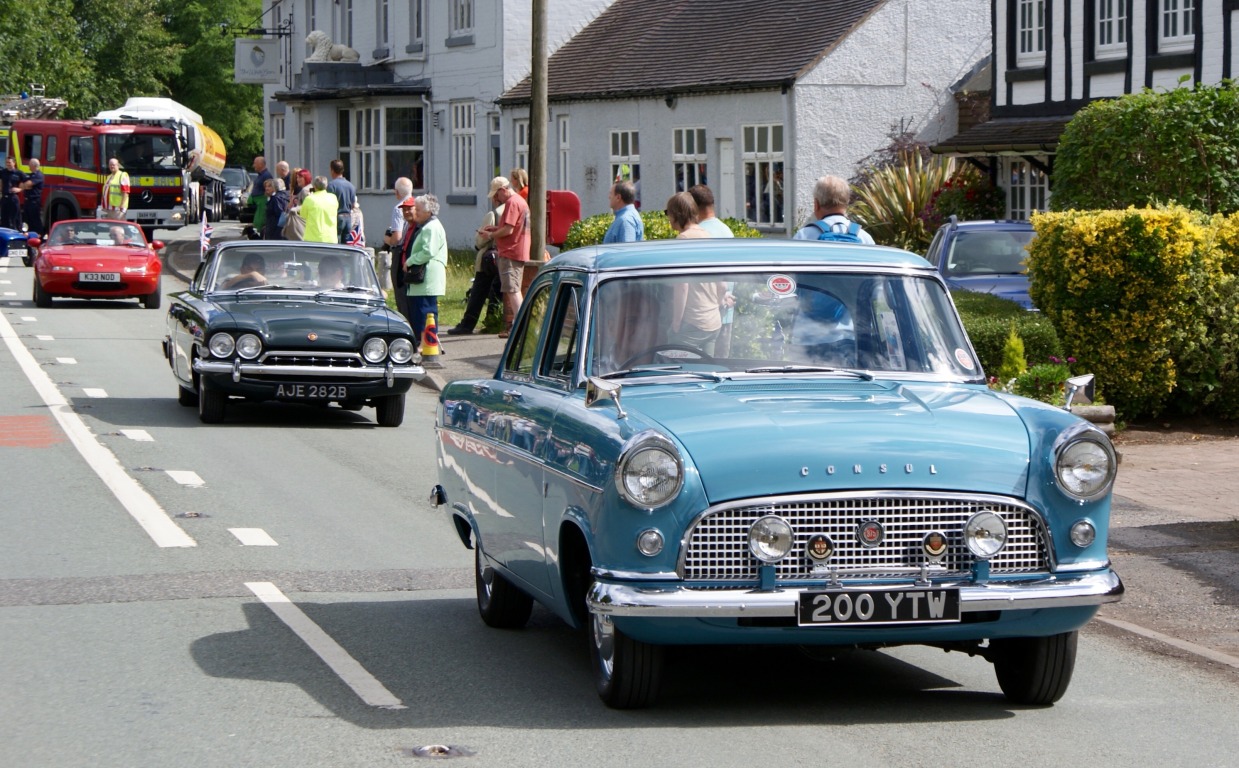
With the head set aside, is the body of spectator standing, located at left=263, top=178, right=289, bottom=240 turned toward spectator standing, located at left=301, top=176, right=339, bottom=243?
no

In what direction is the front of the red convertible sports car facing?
toward the camera

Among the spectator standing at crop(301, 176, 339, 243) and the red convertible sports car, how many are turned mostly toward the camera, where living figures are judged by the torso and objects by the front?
1

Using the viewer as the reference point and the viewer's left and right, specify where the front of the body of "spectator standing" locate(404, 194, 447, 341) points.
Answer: facing to the left of the viewer

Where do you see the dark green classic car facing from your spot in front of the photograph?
facing the viewer

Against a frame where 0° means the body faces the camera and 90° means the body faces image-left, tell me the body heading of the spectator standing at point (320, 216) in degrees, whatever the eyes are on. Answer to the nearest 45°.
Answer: approximately 135°

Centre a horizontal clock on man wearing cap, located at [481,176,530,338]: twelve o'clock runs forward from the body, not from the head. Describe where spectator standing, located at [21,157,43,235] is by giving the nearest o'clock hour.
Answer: The spectator standing is roughly at 2 o'clock from the man wearing cap.

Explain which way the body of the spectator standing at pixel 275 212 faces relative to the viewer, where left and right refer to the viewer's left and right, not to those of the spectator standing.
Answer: facing to the left of the viewer

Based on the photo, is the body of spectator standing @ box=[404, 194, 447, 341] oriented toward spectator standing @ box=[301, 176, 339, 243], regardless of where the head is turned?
no

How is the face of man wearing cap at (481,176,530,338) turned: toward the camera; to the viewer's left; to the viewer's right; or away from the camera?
to the viewer's left

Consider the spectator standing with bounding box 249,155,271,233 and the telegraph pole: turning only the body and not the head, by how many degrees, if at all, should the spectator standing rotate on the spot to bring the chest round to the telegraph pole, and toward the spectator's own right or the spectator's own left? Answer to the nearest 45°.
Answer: approximately 90° to the spectator's own left

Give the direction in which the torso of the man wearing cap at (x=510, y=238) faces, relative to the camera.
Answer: to the viewer's left

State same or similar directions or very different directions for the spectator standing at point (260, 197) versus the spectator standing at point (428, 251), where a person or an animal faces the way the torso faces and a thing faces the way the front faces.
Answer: same or similar directions

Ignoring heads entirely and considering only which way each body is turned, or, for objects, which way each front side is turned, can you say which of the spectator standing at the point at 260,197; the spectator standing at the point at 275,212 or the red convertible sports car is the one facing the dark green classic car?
the red convertible sports car

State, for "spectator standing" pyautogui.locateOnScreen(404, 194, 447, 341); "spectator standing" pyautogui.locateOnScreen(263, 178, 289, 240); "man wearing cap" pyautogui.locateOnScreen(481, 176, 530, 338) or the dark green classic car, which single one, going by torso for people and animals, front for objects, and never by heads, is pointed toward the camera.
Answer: the dark green classic car

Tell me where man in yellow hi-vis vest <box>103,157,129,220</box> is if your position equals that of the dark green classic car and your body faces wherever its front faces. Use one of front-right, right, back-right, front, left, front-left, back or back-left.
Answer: back
